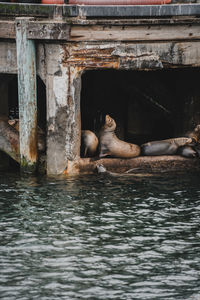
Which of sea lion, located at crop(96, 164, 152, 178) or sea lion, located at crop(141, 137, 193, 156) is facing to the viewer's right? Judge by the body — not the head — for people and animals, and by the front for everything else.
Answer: sea lion, located at crop(141, 137, 193, 156)

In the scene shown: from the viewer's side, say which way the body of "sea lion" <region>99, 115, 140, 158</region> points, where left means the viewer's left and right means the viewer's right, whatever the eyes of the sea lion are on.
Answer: facing to the left of the viewer

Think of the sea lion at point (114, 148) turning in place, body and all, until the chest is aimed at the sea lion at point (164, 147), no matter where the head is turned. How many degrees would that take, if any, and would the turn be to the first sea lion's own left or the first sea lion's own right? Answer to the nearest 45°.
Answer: approximately 180°

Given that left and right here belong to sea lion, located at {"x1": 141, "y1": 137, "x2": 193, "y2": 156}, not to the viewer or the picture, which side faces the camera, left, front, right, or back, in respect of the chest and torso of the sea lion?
right

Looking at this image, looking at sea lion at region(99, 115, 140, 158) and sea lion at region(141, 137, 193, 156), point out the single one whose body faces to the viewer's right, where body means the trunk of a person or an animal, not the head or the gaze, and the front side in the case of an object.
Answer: sea lion at region(141, 137, 193, 156)

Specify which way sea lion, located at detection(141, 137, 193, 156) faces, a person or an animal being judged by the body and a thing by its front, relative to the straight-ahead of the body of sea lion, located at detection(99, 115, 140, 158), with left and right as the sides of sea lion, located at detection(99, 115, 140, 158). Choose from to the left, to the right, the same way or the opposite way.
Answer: the opposite way

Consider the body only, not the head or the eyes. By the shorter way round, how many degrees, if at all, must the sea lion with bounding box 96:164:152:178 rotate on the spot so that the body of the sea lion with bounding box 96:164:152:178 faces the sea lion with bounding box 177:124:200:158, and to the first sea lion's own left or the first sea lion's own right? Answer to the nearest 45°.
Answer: approximately 135° to the first sea lion's own right

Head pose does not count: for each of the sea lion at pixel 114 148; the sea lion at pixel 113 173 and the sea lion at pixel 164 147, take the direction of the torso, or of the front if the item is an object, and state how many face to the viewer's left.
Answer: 2

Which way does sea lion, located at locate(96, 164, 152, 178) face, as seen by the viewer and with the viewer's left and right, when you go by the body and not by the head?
facing to the left of the viewer
